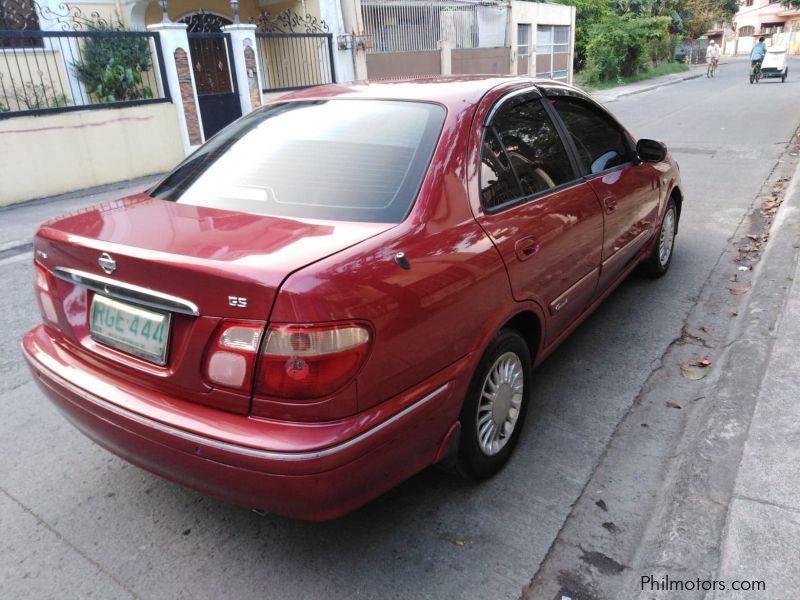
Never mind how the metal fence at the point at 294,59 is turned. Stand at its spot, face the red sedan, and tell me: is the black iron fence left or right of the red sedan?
right

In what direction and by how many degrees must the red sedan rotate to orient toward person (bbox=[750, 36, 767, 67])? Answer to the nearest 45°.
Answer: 0° — it already faces them

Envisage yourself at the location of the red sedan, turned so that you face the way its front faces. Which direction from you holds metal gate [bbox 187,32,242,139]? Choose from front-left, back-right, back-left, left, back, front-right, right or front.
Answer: front-left

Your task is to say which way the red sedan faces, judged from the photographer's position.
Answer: facing away from the viewer and to the right of the viewer

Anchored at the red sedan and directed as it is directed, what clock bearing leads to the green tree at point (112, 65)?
The green tree is roughly at 10 o'clock from the red sedan.

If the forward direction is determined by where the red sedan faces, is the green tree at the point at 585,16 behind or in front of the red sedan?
in front

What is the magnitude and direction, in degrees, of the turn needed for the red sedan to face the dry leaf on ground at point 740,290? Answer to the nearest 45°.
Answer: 0° — it already faces it

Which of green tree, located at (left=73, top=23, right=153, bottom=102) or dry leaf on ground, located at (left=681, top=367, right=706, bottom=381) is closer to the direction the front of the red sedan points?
the dry leaf on ground
